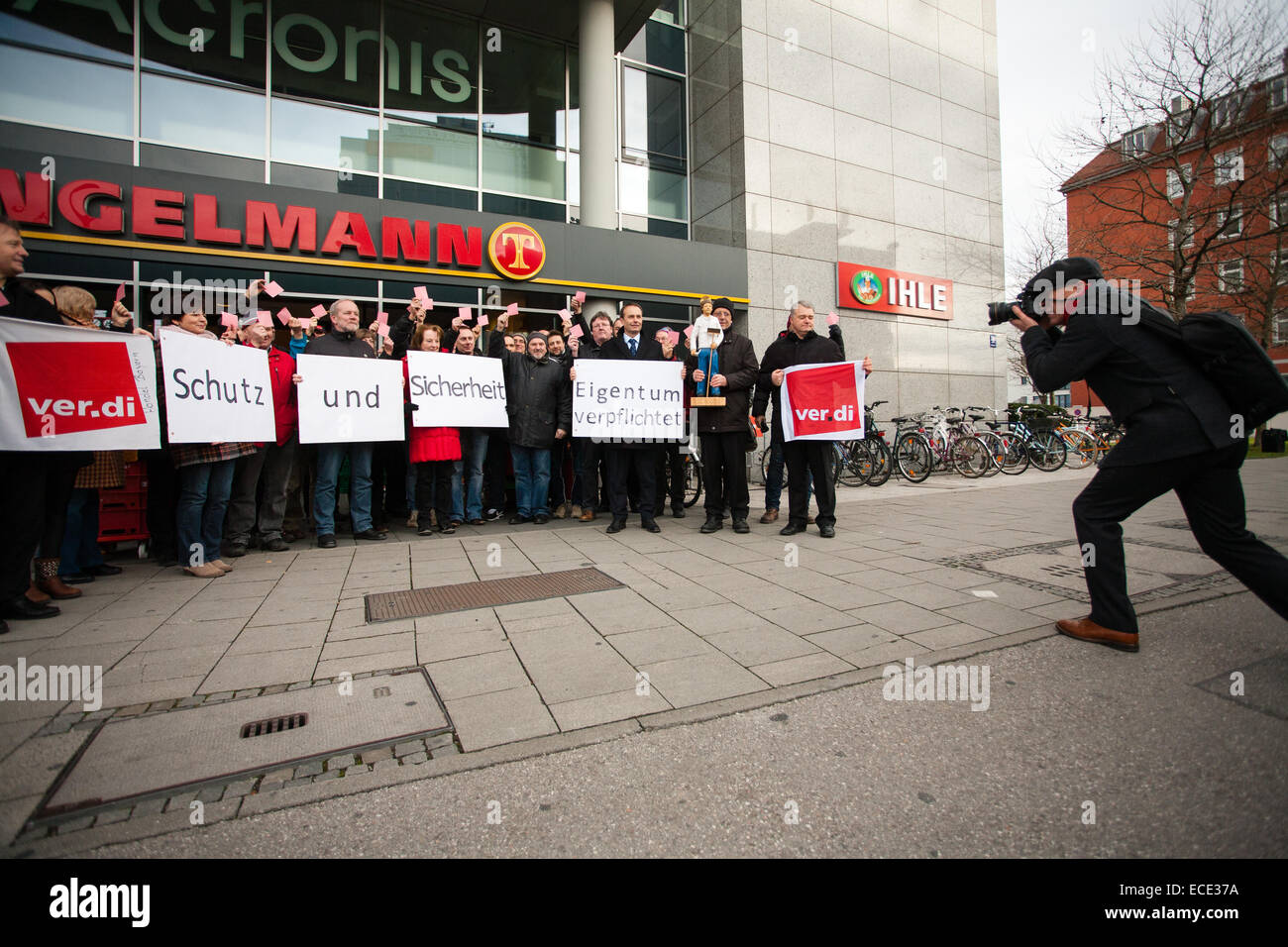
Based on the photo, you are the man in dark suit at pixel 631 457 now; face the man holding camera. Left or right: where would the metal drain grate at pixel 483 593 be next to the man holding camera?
right

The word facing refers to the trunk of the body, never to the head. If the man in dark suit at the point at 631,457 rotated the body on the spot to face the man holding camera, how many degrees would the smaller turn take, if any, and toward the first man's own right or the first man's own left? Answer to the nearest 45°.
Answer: approximately 45° to the first man's own left

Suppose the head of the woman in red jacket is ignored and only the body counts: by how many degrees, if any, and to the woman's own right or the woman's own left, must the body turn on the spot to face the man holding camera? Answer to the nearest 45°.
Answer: approximately 45° to the woman's own left

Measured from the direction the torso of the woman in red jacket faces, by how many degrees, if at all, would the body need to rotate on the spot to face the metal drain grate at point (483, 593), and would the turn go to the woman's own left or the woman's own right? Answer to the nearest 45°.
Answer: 0° — they already face it

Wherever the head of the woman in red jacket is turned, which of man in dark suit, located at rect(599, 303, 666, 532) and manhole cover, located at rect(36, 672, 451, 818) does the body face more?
the manhole cover

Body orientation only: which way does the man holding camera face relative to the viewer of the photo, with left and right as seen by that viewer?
facing to the left of the viewer

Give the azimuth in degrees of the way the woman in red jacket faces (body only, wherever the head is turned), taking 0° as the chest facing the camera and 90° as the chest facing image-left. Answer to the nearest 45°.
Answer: approximately 0°

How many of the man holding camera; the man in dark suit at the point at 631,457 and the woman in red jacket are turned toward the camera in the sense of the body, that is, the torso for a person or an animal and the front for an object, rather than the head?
2

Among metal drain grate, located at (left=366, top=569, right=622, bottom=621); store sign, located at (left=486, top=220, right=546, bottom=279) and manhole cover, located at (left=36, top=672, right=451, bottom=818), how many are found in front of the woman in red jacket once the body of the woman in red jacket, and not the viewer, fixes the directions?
2
